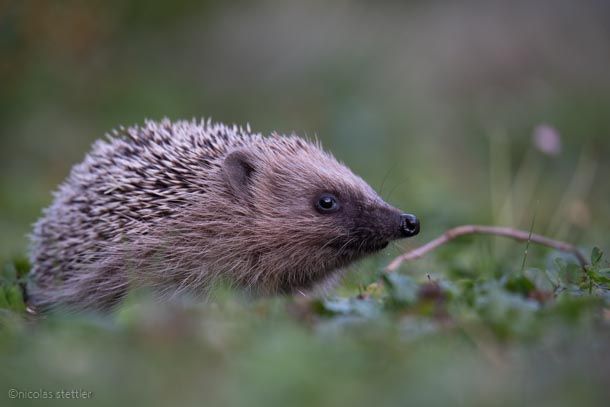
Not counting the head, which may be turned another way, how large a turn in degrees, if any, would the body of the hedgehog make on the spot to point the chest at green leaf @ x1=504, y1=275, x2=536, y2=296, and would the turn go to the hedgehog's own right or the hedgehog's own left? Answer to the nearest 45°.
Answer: approximately 45° to the hedgehog's own right

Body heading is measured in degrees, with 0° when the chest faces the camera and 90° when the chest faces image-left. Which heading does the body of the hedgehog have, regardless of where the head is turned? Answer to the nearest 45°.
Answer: approximately 270°
